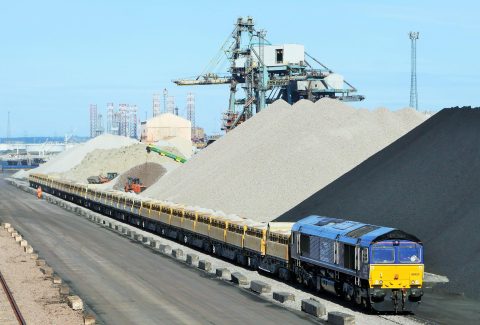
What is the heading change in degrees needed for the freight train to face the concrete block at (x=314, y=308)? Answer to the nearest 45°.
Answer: approximately 90° to its right

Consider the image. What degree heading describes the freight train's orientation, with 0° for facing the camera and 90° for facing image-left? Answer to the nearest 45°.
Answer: approximately 315°

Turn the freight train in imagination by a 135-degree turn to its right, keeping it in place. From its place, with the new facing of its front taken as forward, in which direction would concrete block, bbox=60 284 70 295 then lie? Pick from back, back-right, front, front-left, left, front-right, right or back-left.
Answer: front

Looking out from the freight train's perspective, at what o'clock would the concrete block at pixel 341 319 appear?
The concrete block is roughly at 2 o'clock from the freight train.

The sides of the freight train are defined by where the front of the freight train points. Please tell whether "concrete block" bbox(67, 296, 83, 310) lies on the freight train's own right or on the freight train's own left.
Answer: on the freight train's own right

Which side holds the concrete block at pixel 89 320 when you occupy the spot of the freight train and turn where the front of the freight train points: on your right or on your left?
on your right

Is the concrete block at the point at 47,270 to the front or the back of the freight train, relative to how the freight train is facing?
to the back
